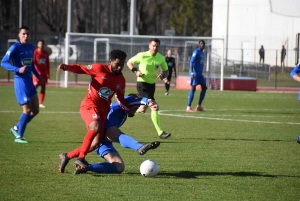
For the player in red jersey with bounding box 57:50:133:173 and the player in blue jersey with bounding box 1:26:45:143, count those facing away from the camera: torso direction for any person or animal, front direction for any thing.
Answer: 0

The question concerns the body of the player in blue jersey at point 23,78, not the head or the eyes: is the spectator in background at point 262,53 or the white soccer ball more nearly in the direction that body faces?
the white soccer ball

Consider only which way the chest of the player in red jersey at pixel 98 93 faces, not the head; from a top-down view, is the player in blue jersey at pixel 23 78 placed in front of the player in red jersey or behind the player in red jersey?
behind

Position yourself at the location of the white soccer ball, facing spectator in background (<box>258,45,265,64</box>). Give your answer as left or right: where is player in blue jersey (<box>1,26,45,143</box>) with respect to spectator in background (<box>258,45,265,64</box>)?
left

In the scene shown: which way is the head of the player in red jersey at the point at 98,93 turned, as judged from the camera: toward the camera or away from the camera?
toward the camera

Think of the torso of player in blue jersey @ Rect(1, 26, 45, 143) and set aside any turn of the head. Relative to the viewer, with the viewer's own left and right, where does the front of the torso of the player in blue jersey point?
facing the viewer and to the right of the viewer

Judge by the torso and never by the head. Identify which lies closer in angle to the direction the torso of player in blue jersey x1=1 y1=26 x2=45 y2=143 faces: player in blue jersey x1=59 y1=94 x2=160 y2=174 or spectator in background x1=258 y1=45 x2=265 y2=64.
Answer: the player in blue jersey

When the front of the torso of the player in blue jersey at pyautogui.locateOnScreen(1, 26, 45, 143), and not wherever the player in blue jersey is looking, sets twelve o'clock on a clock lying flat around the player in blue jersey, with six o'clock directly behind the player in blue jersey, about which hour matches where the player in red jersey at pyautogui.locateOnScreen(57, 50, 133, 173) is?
The player in red jersey is roughly at 1 o'clock from the player in blue jersey.

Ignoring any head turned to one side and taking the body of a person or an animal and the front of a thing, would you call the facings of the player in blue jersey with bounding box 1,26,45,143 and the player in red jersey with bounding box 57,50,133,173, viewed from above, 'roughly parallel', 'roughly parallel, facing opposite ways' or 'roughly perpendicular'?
roughly parallel

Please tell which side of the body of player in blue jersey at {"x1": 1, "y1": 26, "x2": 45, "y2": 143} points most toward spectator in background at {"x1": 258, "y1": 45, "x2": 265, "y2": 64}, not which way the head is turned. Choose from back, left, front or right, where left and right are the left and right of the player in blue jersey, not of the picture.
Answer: left

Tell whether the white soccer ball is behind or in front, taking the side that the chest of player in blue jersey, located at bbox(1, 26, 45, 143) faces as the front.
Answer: in front

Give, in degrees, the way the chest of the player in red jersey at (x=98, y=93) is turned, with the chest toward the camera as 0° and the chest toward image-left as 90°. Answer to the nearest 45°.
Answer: approximately 315°

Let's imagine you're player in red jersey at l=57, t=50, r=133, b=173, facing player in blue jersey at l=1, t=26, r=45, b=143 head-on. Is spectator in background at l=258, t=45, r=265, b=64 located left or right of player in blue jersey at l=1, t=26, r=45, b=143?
right
